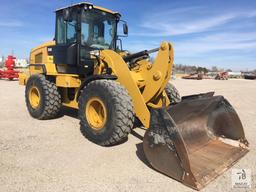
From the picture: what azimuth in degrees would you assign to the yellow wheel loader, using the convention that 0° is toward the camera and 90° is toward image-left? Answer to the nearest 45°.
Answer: approximately 315°
